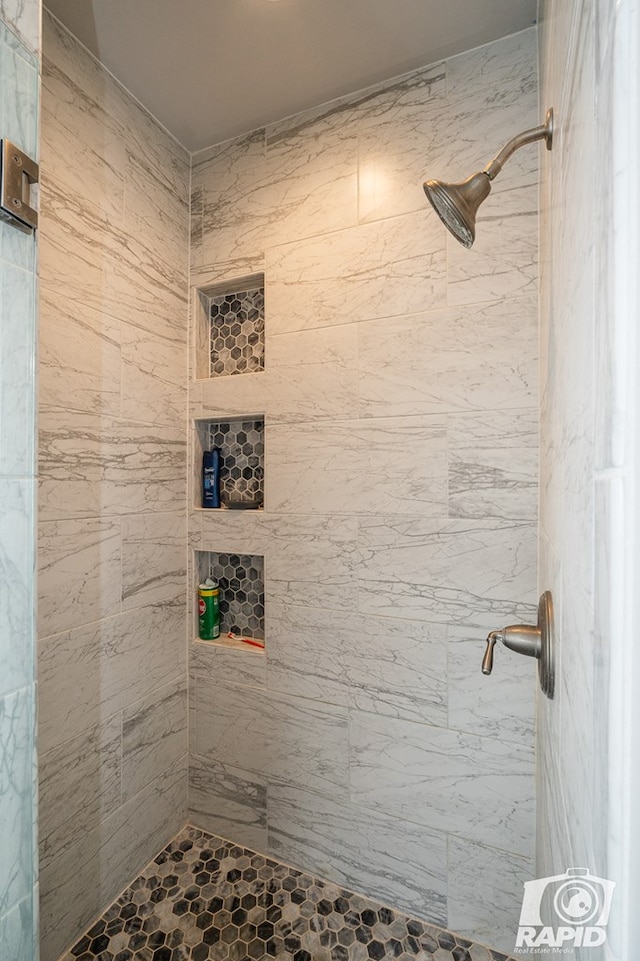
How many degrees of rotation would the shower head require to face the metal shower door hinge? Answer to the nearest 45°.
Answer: approximately 45° to its left

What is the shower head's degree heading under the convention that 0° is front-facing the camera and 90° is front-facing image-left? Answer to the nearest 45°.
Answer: approximately 90°

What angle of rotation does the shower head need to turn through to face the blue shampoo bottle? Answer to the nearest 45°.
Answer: approximately 45° to its right
